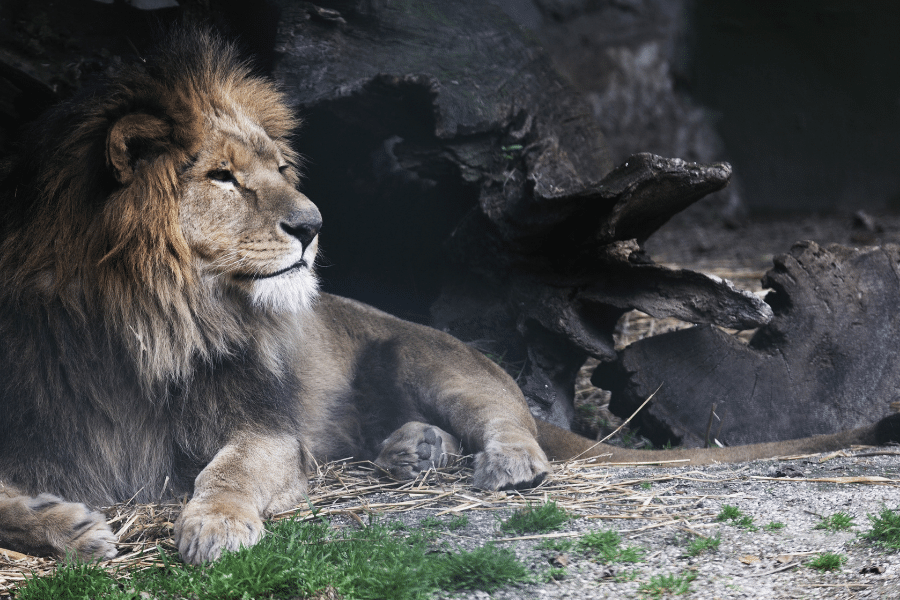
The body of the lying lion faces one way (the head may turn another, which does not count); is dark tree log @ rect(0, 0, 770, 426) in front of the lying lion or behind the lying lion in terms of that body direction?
behind

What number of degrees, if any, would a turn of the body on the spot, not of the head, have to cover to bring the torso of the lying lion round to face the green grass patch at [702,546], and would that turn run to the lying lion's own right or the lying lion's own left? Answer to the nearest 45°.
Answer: approximately 135° to the lying lion's own left

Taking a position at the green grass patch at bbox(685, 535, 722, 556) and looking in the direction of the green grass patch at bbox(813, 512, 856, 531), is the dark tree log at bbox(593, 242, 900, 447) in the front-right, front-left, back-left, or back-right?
front-left

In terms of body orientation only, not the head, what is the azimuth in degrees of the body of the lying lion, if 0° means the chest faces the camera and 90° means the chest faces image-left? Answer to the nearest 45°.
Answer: approximately 45°

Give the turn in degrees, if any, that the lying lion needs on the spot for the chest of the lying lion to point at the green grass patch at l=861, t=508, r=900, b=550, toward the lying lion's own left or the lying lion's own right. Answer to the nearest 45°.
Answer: approximately 135° to the lying lion's own left

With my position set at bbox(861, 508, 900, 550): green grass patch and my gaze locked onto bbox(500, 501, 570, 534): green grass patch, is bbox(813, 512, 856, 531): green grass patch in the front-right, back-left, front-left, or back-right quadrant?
front-right

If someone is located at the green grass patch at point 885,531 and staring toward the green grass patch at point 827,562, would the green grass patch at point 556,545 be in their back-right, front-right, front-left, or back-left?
front-right

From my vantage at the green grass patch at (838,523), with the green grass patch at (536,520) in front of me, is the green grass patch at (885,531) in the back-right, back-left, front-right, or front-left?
back-left

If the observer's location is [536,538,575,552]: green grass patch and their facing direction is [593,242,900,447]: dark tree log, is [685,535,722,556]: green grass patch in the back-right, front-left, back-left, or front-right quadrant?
front-right

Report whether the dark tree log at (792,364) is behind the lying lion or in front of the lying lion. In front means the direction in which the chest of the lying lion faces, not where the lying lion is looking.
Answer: behind
